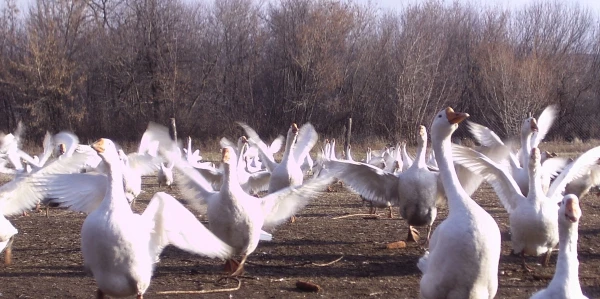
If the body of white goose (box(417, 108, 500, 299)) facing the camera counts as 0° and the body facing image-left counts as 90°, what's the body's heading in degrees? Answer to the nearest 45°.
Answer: approximately 315°

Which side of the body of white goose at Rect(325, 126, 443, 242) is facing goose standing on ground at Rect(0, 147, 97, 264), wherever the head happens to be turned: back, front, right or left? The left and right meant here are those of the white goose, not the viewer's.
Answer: right

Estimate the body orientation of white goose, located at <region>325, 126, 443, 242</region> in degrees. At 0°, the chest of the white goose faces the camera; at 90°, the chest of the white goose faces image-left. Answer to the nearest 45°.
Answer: approximately 0°

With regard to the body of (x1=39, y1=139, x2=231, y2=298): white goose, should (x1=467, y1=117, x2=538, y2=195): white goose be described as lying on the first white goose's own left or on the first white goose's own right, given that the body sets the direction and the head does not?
on the first white goose's own left

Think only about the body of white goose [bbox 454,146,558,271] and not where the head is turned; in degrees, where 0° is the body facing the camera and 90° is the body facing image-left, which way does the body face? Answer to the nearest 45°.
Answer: approximately 0°

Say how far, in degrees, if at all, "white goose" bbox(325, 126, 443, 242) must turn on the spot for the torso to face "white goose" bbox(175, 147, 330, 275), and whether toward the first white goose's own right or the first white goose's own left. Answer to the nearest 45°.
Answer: approximately 45° to the first white goose's own right

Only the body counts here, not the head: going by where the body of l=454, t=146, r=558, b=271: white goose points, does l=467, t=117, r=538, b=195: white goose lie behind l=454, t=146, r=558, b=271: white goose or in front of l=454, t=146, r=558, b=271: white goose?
behind

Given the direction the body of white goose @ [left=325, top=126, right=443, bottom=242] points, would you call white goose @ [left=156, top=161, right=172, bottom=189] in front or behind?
behind
